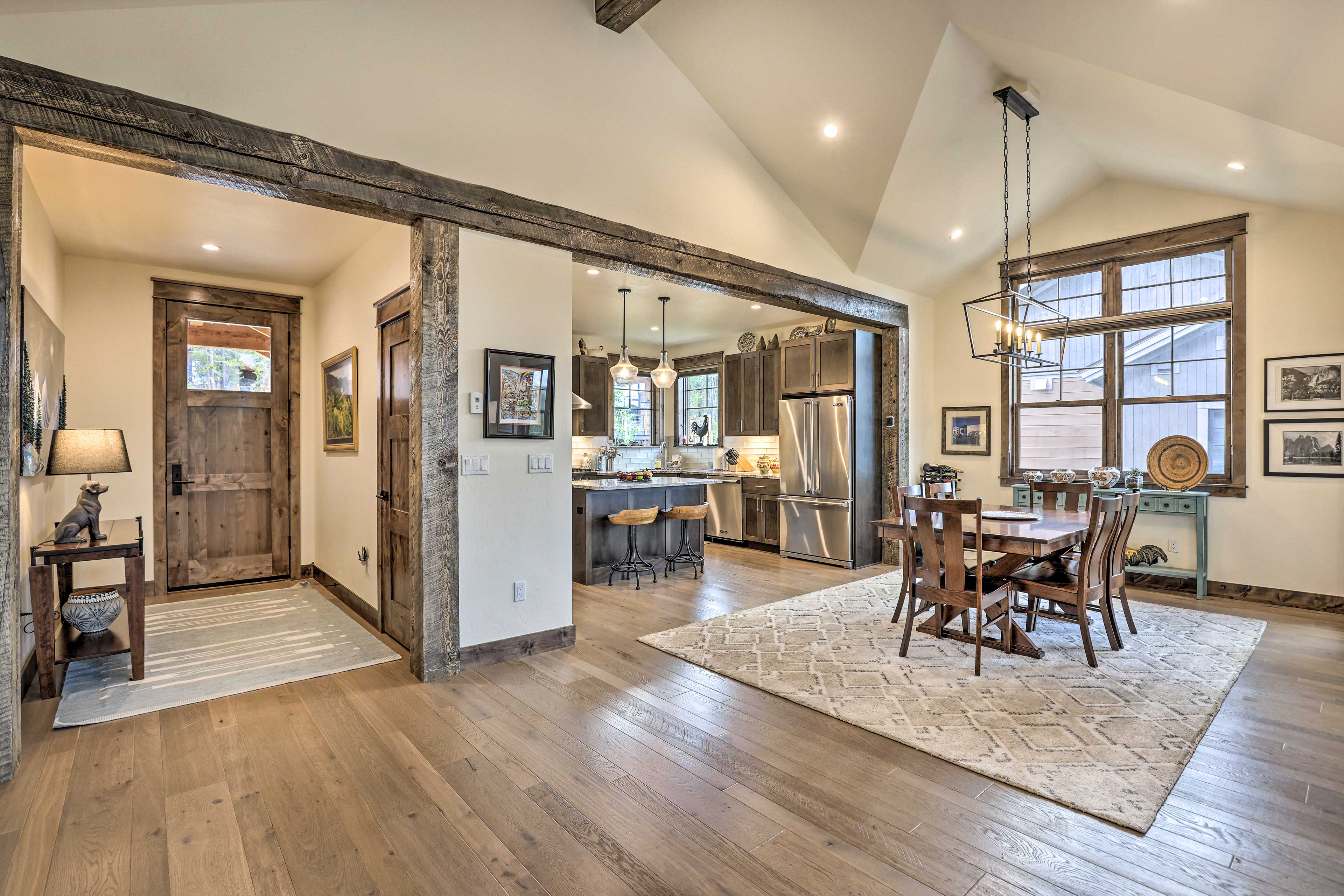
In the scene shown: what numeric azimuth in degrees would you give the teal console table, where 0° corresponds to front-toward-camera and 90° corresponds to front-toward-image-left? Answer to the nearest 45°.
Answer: approximately 0°

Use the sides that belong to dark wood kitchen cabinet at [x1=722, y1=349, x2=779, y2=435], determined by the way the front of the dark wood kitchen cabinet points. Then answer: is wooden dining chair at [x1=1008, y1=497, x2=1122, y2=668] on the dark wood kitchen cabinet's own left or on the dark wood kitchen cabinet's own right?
on the dark wood kitchen cabinet's own left

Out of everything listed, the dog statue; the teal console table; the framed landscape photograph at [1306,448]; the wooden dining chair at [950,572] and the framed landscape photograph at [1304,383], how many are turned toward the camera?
3

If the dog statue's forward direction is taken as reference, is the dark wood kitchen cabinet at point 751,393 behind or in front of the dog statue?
in front

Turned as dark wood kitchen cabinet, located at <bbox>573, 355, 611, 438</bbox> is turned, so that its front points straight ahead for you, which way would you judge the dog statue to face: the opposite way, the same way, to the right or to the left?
to the left

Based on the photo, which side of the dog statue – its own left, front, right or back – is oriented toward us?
right

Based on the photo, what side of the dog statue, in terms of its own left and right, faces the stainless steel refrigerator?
front

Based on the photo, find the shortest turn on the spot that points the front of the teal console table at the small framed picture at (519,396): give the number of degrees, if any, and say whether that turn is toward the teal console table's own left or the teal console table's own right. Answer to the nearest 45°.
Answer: approximately 45° to the teal console table's own right

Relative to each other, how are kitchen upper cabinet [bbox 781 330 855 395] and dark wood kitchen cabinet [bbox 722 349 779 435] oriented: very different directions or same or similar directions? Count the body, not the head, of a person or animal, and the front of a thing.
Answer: same or similar directions

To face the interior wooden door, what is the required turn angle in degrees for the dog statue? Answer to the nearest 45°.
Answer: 0° — it already faces it

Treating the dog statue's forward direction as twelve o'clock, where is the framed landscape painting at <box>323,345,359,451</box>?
The framed landscape painting is roughly at 11 o'clock from the dog statue.

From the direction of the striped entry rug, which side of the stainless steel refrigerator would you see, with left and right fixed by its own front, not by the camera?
front

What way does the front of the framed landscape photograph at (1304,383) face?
toward the camera

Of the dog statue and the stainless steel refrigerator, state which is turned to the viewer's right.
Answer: the dog statue

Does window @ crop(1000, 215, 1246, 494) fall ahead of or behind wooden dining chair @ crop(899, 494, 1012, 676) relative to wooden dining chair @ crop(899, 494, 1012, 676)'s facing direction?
ahead

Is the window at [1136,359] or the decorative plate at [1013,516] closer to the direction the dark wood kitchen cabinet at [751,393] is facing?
the decorative plate

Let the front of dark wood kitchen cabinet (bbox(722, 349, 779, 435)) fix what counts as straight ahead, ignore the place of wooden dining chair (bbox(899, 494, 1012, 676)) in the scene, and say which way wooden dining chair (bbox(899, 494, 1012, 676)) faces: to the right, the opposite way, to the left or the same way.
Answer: the opposite way
